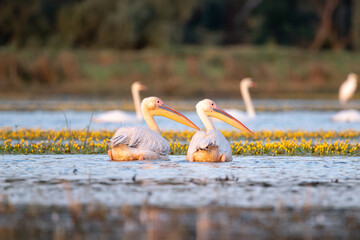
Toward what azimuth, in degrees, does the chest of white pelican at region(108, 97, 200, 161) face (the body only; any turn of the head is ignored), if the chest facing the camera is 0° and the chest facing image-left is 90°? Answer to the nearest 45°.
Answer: approximately 270°

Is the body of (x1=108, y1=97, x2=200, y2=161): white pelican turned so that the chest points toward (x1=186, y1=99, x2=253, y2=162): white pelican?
yes
